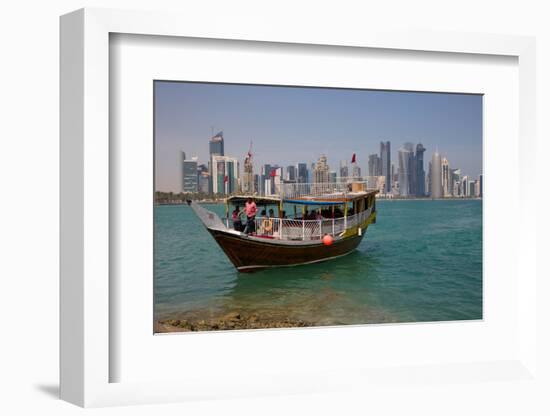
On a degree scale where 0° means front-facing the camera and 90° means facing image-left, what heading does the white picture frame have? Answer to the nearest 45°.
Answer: approximately 315°
